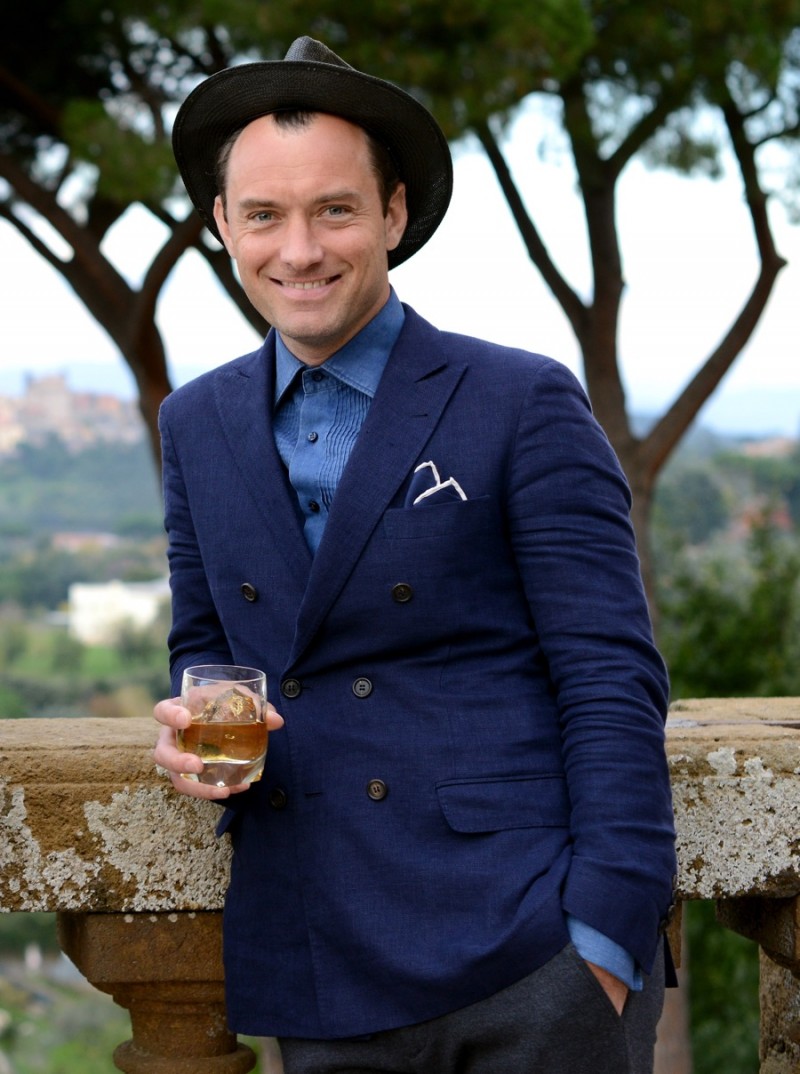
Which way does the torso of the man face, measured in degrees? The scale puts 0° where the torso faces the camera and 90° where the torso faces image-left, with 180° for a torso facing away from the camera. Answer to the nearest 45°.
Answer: approximately 45°

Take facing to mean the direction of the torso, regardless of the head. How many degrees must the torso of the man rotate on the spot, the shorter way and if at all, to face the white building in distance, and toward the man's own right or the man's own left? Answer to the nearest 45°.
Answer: approximately 135° to the man's own right
